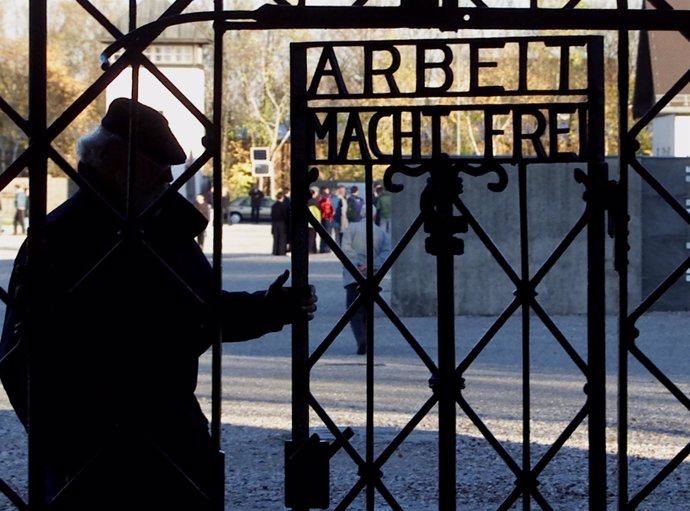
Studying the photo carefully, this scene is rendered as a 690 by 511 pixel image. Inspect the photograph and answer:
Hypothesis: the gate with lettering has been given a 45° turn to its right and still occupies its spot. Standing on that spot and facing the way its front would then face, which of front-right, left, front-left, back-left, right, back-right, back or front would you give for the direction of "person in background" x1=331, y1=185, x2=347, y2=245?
back-right

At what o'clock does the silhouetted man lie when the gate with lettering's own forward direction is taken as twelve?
The silhouetted man is roughly at 3 o'clock from the gate with lettering.

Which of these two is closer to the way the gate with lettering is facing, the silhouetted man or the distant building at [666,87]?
the silhouetted man

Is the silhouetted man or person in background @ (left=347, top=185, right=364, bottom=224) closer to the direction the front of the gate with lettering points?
the silhouetted man

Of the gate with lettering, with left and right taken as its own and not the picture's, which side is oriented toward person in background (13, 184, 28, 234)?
back

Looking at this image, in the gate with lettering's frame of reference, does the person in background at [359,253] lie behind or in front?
behind

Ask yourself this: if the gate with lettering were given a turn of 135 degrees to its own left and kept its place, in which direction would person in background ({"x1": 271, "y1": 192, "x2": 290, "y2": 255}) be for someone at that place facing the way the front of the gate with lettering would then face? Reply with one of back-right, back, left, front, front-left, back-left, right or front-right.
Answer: front-left

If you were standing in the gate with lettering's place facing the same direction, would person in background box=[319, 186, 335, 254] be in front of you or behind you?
behind

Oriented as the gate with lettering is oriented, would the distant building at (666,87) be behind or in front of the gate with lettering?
behind

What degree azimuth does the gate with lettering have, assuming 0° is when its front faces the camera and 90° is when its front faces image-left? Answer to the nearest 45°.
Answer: approximately 0°

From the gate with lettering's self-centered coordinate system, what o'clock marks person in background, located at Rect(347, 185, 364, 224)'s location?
The person in background is roughly at 6 o'clock from the gate with lettering.
